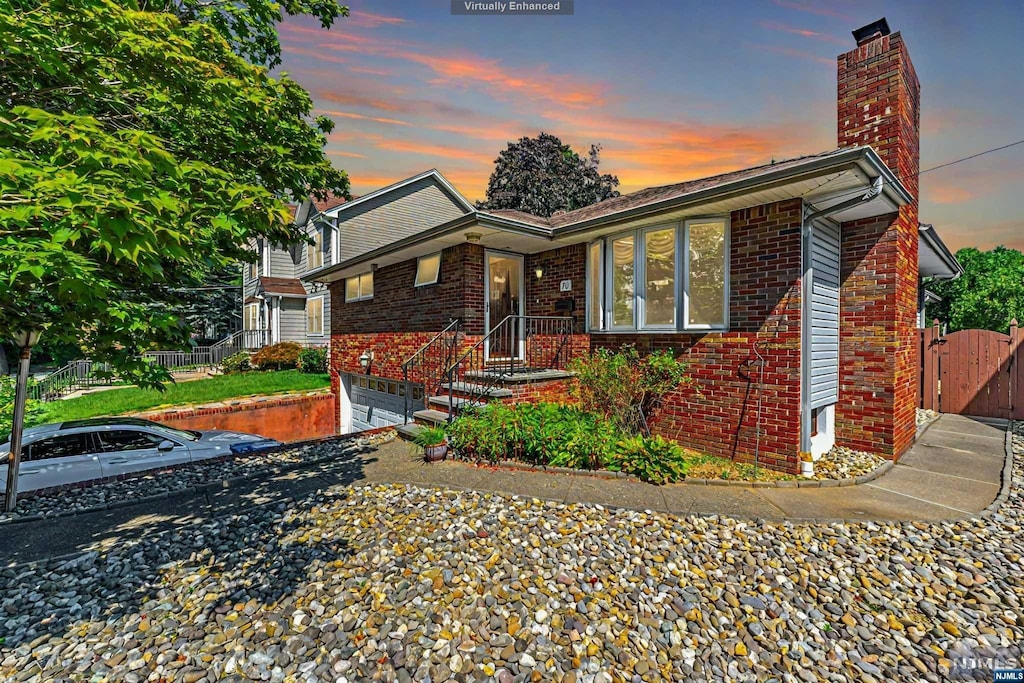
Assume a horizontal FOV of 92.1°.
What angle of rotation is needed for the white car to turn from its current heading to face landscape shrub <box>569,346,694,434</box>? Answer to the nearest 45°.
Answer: approximately 45° to its right

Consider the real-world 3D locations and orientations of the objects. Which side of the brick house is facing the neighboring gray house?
right

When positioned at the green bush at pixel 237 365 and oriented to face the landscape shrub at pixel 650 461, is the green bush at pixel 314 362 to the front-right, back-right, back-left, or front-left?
front-left

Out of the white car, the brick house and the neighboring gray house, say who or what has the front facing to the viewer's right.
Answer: the white car

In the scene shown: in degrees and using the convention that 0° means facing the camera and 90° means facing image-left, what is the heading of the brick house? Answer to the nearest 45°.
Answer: approximately 45°

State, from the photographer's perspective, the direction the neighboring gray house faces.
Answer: facing the viewer and to the left of the viewer

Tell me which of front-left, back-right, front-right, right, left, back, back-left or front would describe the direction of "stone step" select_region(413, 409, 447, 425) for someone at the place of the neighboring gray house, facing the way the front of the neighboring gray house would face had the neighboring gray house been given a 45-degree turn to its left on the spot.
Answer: front

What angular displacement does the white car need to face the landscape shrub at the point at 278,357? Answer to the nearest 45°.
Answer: approximately 90° to its left

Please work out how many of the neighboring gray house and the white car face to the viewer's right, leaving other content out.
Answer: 1

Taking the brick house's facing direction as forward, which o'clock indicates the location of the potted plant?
The potted plant is roughly at 1 o'clock from the brick house.

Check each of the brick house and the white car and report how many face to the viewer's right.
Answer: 1

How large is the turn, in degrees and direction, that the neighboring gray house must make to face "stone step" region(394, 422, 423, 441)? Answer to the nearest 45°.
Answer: approximately 45° to its left

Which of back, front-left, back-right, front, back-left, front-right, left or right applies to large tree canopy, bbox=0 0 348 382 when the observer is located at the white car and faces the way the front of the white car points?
right

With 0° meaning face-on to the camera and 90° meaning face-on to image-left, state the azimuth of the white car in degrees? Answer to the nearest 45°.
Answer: approximately 270°

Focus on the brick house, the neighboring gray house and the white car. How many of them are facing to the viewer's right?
1
